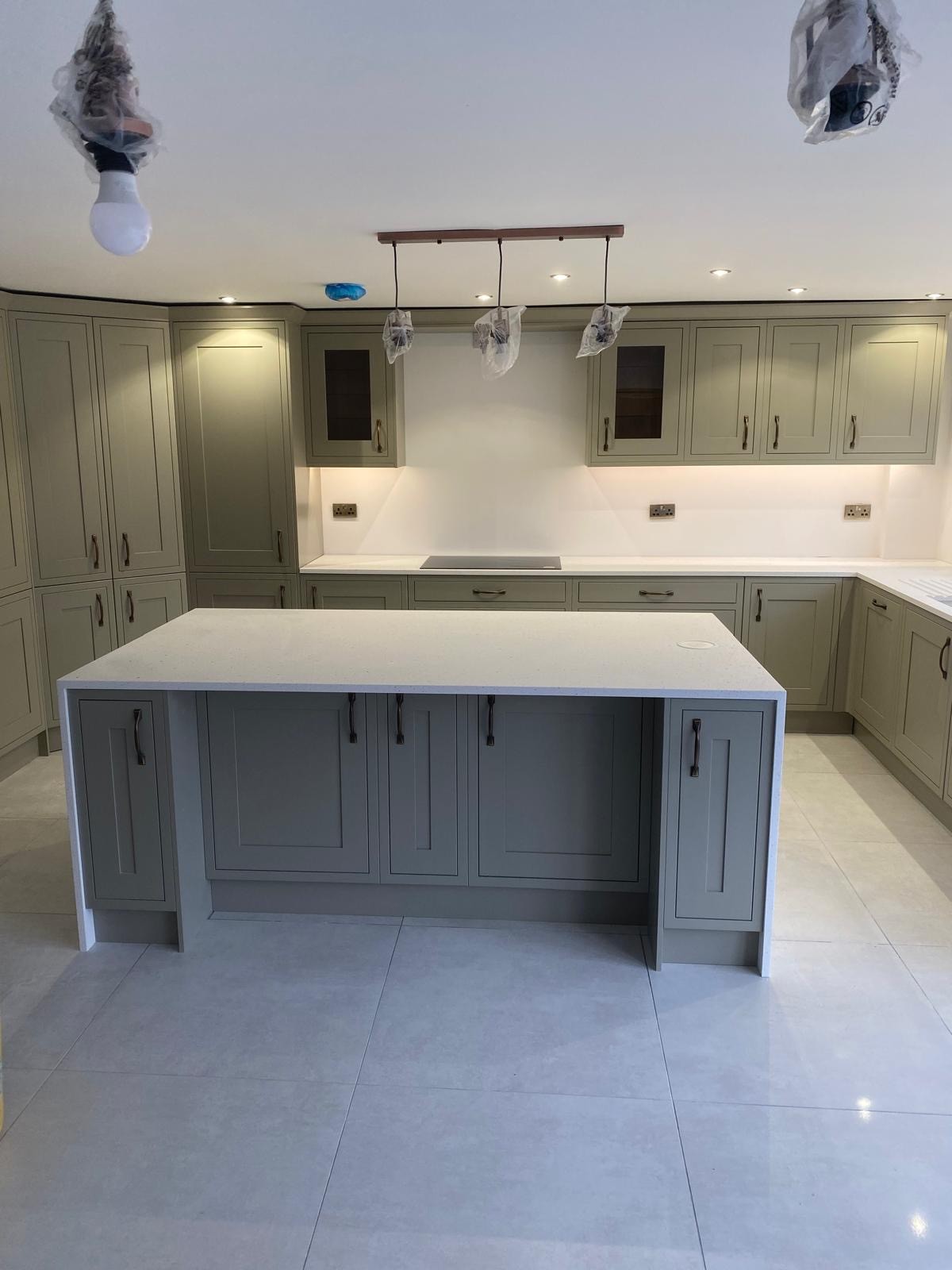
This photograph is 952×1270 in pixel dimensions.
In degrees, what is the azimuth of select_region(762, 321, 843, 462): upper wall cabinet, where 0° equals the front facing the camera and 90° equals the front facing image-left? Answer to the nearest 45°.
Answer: approximately 0°

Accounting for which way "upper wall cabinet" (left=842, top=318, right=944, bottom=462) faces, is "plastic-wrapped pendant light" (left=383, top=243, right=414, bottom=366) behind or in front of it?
in front

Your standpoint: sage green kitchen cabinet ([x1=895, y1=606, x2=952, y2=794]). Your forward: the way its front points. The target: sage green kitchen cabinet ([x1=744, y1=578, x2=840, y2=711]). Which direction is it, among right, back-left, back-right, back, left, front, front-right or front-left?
right

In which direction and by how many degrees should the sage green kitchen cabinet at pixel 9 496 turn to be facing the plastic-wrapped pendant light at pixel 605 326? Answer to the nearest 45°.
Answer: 0° — it already faces it

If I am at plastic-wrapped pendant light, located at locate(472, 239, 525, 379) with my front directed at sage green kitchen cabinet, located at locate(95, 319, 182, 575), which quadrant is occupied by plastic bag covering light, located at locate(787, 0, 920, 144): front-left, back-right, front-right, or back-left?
back-left

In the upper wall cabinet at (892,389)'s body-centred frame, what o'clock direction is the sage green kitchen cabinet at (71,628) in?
The sage green kitchen cabinet is roughly at 2 o'clock from the upper wall cabinet.

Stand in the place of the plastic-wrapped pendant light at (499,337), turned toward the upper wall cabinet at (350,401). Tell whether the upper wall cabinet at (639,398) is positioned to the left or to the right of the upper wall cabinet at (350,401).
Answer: right

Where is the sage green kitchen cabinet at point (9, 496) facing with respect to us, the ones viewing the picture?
facing the viewer and to the right of the viewer

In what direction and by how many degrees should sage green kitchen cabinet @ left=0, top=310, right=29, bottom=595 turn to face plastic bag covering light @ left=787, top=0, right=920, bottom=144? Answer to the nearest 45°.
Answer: approximately 45° to its right

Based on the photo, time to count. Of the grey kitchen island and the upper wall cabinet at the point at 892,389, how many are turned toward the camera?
2

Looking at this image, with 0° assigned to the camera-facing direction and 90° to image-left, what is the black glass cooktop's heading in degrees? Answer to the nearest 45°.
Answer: approximately 0°
